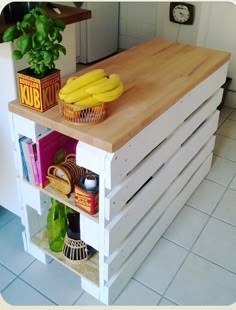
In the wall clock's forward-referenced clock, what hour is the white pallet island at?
The white pallet island is roughly at 12 o'clock from the wall clock.

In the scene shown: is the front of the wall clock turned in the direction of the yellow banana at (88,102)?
yes

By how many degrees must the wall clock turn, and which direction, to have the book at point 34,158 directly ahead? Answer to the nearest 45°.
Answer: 0° — it already faces it

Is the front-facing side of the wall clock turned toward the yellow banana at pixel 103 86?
yes

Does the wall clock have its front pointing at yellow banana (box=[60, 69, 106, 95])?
yes

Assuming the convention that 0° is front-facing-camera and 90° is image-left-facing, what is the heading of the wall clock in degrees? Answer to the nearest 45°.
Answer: approximately 0°
